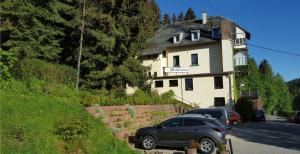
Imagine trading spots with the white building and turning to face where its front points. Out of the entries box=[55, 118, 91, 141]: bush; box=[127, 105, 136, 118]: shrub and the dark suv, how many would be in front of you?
3

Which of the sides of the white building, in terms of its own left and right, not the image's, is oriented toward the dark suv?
front

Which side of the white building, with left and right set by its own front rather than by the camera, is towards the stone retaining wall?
front

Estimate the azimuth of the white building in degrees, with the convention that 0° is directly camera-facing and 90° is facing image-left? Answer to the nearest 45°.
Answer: approximately 0°

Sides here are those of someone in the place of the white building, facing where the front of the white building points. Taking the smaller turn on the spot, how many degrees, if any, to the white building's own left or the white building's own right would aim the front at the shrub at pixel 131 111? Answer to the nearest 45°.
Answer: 0° — it already faces it

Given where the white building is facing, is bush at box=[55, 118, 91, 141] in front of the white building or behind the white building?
in front

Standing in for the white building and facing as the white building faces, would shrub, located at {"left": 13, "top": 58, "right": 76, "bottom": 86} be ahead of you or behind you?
ahead
